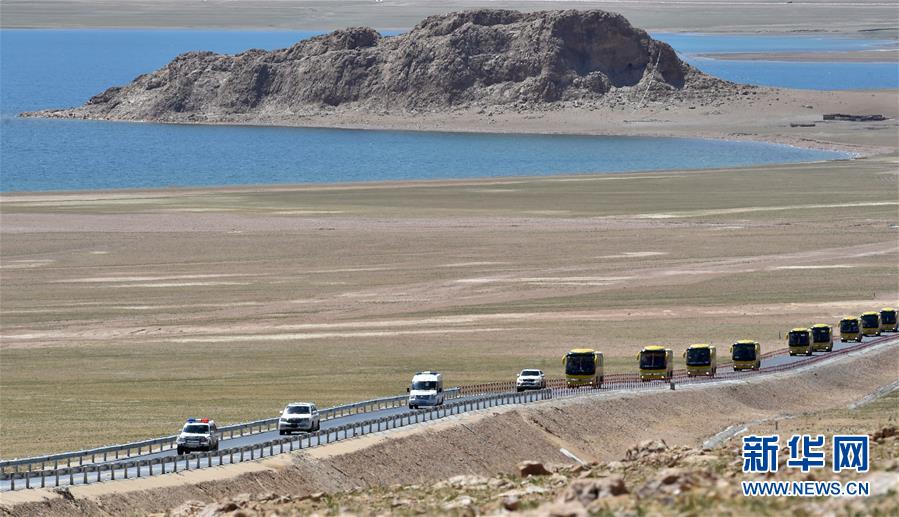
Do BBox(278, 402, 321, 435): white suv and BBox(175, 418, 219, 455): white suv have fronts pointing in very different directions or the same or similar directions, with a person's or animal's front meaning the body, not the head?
same or similar directions

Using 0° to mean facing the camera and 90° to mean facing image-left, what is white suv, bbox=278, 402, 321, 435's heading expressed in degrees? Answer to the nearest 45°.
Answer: approximately 45°

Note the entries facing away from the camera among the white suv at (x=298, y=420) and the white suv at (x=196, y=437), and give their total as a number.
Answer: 0

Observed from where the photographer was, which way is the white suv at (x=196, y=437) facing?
facing the viewer and to the left of the viewer

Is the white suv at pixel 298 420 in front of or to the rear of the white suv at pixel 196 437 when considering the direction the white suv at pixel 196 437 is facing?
to the rear

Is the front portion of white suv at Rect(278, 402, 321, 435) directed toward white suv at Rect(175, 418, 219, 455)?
yes

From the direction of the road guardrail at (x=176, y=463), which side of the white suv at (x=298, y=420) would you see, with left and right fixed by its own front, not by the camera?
front

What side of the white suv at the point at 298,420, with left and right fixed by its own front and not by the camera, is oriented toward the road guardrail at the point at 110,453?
front
